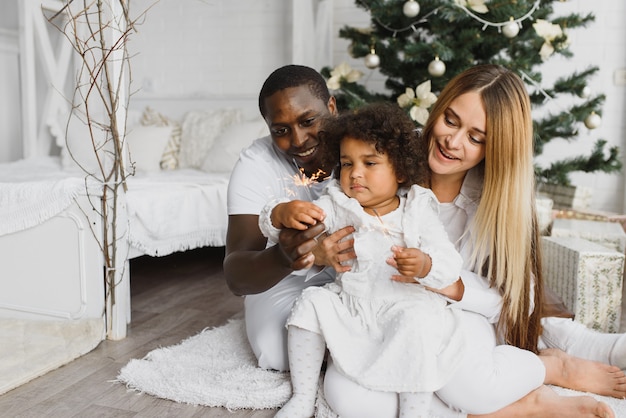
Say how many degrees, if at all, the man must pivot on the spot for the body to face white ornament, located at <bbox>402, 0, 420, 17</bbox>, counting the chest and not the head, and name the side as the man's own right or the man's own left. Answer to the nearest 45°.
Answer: approximately 90° to the man's own left

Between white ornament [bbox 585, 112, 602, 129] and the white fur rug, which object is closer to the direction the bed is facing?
the white fur rug

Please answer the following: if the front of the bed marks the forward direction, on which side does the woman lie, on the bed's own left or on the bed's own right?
on the bed's own left

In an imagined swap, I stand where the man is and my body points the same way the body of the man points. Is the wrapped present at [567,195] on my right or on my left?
on my left

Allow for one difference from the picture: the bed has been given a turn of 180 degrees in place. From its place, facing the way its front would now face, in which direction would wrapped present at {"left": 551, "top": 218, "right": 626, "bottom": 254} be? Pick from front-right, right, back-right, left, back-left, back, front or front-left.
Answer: front-right

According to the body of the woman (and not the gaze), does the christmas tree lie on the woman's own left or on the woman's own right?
on the woman's own right

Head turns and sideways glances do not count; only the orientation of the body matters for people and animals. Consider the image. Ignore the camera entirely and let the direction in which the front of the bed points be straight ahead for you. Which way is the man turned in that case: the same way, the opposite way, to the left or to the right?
to the left
